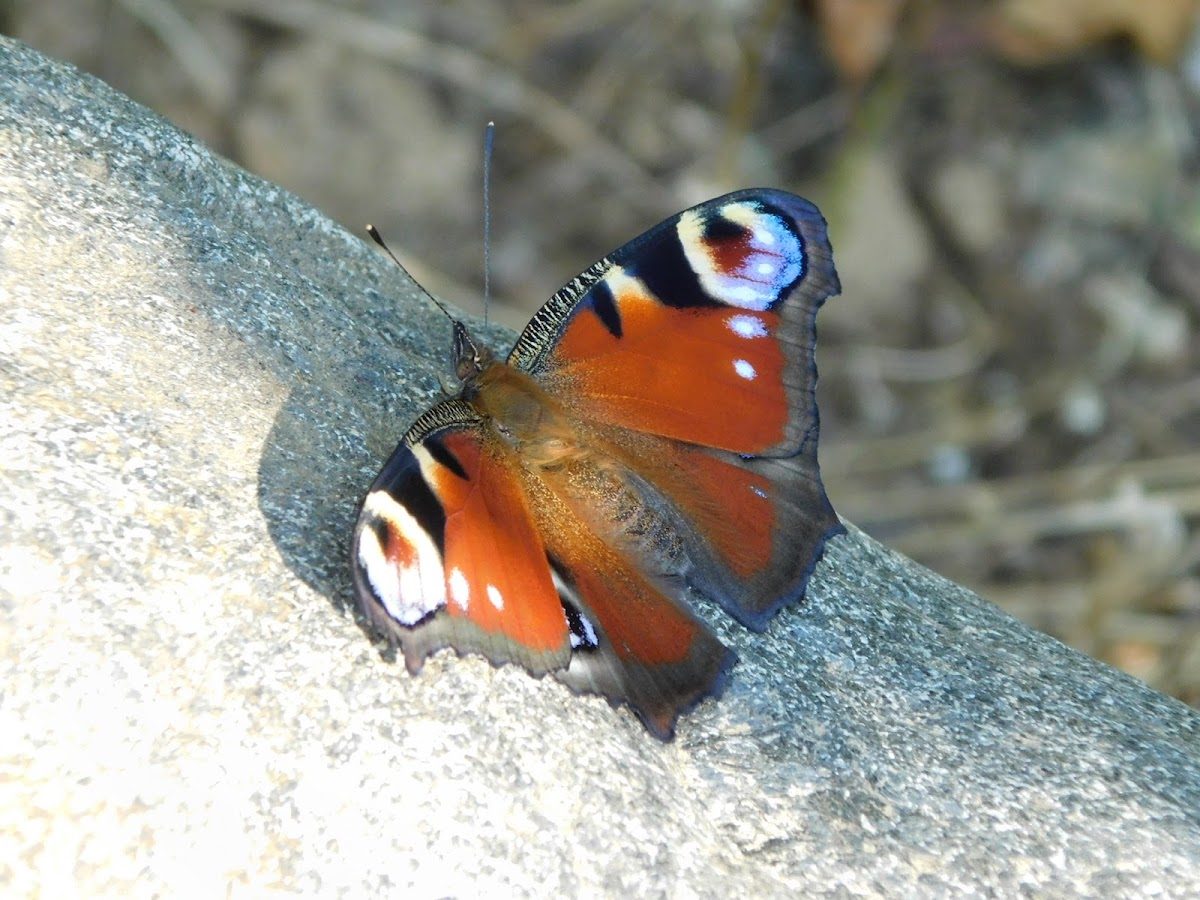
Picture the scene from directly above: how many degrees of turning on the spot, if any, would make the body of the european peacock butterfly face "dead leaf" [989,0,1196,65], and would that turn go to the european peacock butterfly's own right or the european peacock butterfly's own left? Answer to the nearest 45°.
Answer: approximately 45° to the european peacock butterfly's own right

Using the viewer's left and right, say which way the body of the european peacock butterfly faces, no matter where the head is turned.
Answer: facing away from the viewer and to the left of the viewer
